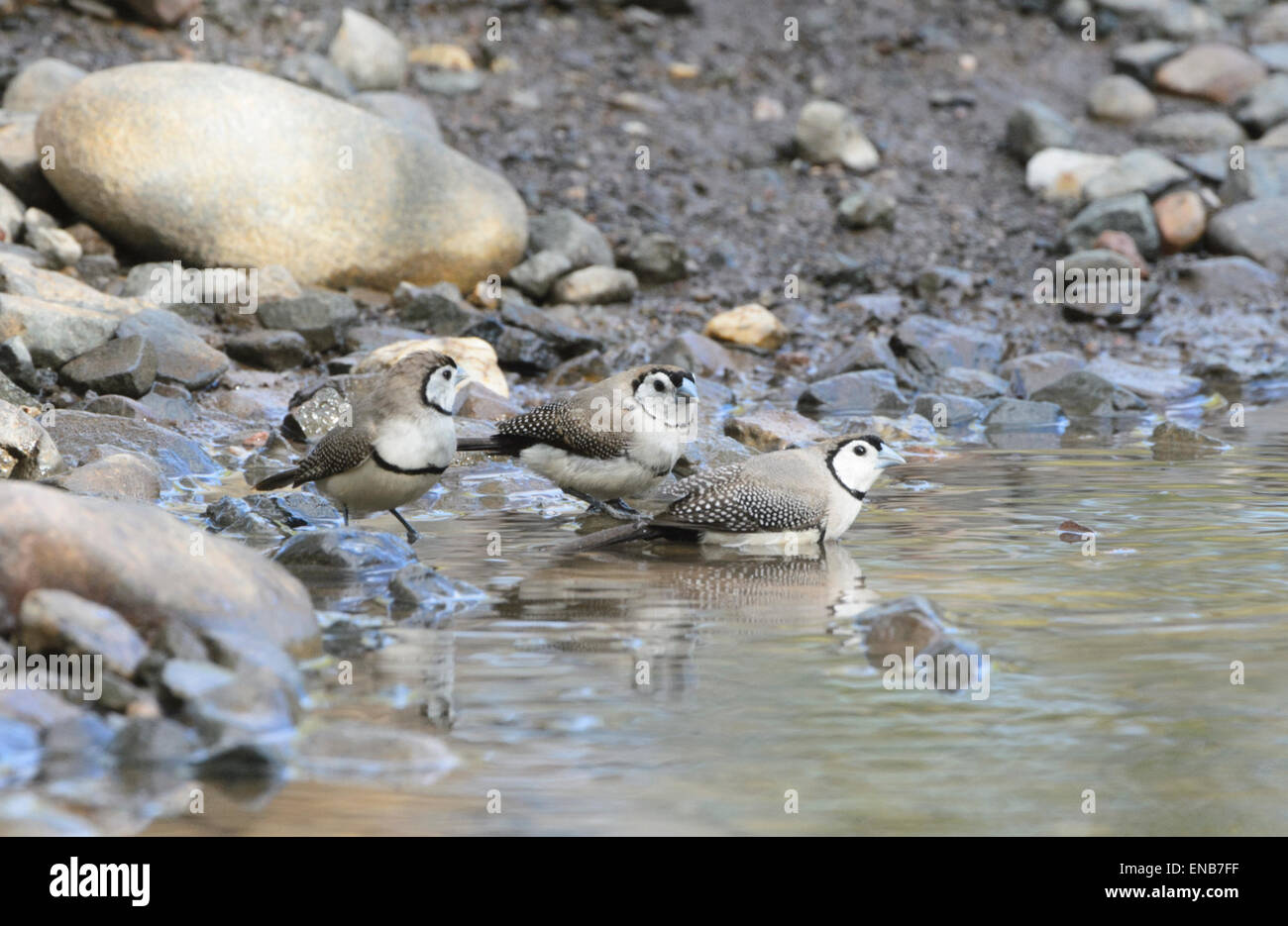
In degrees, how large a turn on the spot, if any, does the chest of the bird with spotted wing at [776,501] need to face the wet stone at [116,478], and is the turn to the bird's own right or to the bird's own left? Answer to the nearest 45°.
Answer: approximately 180°

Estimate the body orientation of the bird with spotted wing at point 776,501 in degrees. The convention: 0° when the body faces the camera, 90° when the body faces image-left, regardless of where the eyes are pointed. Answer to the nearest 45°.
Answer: approximately 270°

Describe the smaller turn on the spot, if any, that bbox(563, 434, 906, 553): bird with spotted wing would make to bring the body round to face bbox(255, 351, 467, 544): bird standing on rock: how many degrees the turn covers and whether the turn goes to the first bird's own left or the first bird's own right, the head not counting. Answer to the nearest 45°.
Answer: approximately 180°

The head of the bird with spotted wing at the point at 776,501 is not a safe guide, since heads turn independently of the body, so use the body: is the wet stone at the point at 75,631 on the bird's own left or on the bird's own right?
on the bird's own right

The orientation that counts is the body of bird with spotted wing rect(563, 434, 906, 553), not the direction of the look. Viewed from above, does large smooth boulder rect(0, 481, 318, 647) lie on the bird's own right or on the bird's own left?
on the bird's own right

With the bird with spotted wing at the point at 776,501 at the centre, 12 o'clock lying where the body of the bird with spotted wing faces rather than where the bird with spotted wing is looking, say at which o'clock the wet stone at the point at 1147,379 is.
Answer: The wet stone is roughly at 10 o'clock from the bird with spotted wing.

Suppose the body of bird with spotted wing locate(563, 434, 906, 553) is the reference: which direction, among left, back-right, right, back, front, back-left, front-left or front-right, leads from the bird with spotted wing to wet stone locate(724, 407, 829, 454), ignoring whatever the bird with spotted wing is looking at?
left

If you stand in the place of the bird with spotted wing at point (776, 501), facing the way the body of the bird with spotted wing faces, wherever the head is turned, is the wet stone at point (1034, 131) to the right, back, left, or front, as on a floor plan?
left

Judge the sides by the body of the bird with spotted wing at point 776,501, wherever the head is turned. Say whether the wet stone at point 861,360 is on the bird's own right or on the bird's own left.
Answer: on the bird's own left

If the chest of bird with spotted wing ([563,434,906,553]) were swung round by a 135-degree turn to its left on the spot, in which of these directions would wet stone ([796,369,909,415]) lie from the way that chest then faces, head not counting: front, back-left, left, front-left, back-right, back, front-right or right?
front-right

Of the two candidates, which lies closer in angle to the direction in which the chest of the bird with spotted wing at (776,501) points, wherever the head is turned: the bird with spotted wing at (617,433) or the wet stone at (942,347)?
the wet stone

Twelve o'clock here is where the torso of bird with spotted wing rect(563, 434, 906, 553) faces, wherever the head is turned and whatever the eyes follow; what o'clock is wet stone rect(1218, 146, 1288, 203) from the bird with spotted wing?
The wet stone is roughly at 10 o'clock from the bird with spotted wing.
